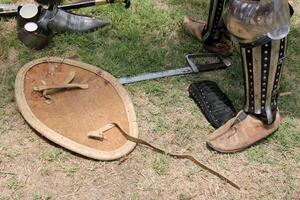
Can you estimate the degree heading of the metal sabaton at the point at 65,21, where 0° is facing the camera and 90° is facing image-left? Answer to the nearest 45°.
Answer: approximately 270°

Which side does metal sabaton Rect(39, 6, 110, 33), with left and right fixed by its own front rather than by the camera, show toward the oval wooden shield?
right
